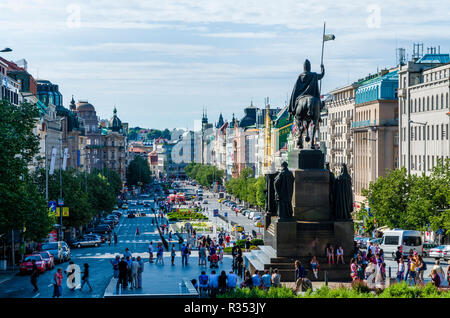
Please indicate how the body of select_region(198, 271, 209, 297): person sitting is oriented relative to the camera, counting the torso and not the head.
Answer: away from the camera

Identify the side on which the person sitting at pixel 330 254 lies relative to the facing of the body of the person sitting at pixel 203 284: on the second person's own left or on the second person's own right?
on the second person's own right

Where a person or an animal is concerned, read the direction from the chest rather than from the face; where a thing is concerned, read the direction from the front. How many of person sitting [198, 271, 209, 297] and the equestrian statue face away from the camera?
2

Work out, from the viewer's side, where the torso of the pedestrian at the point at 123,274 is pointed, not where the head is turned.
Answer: away from the camera

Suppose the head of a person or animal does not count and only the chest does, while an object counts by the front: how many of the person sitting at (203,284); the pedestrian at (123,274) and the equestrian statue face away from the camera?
3

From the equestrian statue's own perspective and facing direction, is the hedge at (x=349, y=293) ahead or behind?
behind

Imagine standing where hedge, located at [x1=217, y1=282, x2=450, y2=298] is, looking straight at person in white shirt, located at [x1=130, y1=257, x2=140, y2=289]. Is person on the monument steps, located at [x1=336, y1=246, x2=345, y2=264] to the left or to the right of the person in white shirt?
right

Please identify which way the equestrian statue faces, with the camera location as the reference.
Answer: facing away from the viewer

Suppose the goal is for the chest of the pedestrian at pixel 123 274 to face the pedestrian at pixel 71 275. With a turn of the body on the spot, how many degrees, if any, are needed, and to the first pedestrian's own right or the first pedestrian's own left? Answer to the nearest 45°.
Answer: approximately 45° to the first pedestrian's own left
